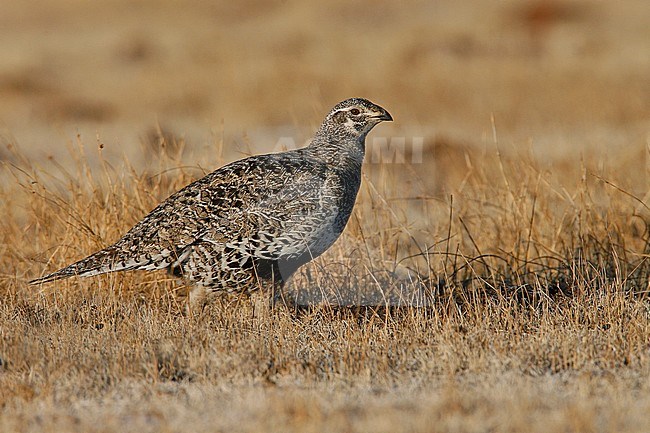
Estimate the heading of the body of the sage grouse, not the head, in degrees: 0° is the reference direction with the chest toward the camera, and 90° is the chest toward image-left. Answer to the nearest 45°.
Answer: approximately 270°
